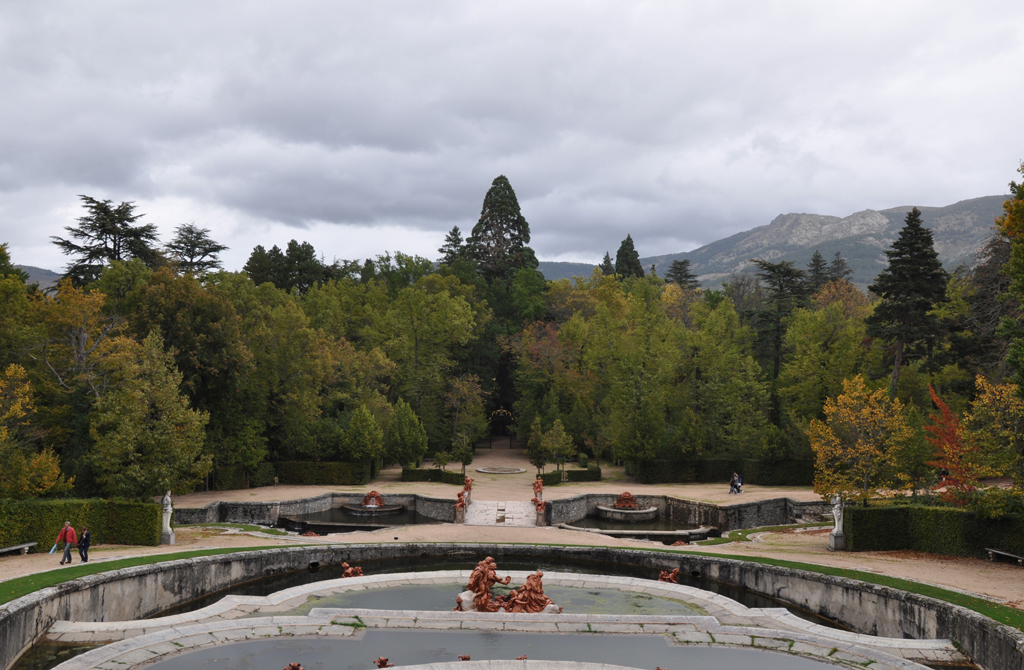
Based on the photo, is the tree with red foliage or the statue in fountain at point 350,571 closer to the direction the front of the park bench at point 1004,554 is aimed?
the statue in fountain

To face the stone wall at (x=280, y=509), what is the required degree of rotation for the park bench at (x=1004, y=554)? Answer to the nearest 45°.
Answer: approximately 45° to its right

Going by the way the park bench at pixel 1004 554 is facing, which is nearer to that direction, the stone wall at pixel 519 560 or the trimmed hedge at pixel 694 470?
the stone wall

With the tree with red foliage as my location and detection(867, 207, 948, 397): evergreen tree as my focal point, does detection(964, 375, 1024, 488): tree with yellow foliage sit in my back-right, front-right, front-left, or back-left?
back-right

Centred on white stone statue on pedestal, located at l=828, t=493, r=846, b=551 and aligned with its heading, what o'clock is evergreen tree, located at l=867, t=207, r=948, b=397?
The evergreen tree is roughly at 5 o'clock from the white stone statue on pedestal.

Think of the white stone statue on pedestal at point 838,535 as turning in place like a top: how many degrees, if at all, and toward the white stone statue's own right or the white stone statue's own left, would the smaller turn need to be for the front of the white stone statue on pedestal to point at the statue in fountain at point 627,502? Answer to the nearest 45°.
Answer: approximately 90° to the white stone statue's own right

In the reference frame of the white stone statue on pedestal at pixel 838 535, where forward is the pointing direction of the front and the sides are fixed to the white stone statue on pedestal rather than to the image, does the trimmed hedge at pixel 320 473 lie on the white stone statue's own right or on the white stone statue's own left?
on the white stone statue's own right

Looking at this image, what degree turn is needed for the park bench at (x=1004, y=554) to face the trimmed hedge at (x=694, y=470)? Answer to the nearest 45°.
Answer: approximately 90° to its right
